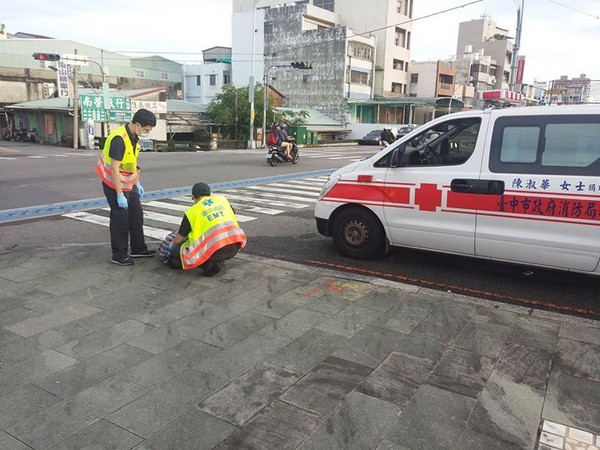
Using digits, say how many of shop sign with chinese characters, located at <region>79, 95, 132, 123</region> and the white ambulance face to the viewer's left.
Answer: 1

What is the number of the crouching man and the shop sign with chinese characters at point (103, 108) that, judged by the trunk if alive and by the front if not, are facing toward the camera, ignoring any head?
1

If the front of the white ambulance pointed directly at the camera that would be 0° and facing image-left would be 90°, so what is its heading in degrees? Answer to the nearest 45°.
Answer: approximately 90°

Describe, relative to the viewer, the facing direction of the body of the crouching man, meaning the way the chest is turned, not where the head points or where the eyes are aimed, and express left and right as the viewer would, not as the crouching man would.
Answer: facing away from the viewer and to the left of the viewer

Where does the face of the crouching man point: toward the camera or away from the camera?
away from the camera

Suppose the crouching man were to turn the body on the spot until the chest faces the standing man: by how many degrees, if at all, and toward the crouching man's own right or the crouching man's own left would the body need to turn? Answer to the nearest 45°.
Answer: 0° — they already face them

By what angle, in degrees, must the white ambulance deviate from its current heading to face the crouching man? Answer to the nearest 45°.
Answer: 0° — it already faces them

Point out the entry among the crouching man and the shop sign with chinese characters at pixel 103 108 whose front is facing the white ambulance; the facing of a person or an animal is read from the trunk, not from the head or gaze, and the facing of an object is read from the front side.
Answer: the shop sign with chinese characters

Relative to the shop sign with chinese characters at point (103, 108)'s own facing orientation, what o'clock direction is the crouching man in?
The crouching man is roughly at 12 o'clock from the shop sign with chinese characters.

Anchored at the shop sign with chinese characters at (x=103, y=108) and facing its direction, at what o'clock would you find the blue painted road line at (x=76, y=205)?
The blue painted road line is roughly at 12 o'clock from the shop sign with chinese characters.

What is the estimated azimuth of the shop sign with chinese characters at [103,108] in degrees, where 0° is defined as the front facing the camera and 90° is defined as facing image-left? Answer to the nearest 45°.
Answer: approximately 0°
